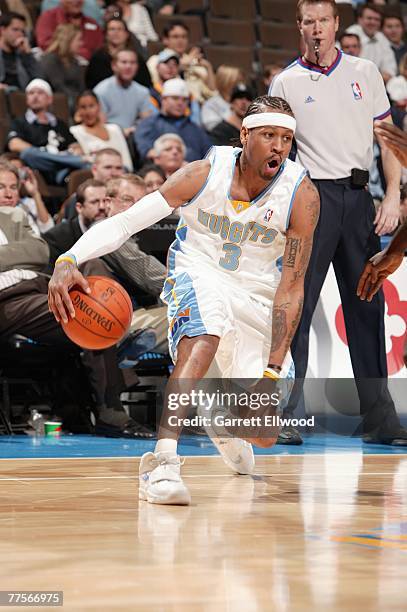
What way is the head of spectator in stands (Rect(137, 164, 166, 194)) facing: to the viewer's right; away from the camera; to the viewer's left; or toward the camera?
toward the camera

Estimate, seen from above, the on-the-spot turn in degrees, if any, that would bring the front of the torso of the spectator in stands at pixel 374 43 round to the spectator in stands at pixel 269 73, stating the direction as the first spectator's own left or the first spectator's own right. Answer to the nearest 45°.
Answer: approximately 45° to the first spectator's own right

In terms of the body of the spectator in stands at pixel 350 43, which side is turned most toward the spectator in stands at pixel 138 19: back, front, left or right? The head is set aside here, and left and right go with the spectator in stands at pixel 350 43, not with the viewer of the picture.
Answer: right

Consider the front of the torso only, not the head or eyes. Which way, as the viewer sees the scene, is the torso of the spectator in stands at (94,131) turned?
toward the camera

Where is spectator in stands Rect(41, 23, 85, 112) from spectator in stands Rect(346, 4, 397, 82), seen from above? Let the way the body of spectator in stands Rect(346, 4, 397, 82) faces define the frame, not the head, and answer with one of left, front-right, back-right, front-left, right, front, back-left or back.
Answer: front-right

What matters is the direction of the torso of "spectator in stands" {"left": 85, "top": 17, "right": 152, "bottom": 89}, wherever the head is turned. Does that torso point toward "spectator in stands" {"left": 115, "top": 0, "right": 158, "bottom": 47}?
no

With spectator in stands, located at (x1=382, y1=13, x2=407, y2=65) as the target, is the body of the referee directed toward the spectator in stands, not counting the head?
no

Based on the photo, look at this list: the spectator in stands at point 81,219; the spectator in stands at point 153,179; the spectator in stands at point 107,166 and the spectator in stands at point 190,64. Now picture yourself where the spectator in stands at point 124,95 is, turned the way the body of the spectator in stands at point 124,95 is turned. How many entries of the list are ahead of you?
3

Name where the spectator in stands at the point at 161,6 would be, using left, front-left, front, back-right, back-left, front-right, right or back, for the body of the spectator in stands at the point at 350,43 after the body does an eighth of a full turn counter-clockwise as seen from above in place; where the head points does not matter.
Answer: back

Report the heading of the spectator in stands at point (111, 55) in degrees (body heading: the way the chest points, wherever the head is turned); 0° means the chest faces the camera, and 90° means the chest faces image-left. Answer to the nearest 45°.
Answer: approximately 0°

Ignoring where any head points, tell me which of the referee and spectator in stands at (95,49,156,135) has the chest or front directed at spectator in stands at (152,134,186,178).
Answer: spectator in stands at (95,49,156,135)

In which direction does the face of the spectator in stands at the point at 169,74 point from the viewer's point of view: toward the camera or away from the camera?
toward the camera

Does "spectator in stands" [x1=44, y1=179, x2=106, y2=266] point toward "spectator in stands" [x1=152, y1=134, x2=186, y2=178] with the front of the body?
no

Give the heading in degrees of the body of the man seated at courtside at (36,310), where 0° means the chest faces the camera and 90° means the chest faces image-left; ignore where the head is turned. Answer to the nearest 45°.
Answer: approximately 315°

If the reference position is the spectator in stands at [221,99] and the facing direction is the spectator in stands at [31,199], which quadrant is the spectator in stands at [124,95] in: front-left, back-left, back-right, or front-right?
front-right

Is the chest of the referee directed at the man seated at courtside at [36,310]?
no

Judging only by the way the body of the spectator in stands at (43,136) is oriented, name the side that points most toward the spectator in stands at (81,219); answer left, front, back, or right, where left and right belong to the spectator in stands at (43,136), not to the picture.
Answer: front

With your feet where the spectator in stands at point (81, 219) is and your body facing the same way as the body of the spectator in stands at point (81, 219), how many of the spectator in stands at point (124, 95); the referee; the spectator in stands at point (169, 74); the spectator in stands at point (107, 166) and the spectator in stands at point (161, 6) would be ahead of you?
1

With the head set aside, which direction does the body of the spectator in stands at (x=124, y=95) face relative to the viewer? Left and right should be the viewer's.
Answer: facing the viewer

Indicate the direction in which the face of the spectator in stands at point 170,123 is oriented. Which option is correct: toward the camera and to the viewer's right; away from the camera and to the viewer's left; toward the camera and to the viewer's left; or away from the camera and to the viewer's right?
toward the camera and to the viewer's right
